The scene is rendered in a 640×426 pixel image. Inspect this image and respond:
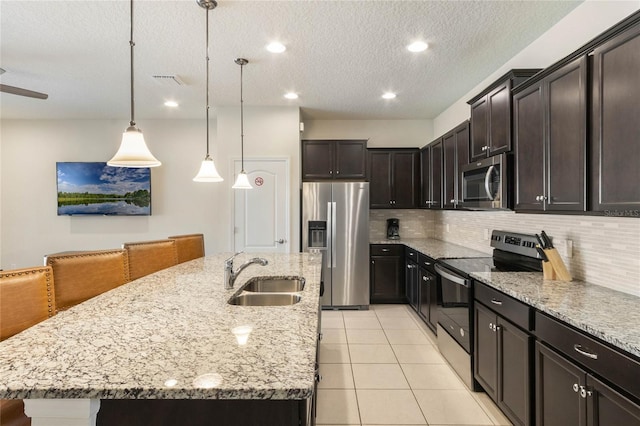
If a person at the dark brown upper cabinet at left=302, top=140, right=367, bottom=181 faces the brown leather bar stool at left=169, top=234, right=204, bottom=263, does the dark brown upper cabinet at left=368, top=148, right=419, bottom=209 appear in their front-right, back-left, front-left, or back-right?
back-left

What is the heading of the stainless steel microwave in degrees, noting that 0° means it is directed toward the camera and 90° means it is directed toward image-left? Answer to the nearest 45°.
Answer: approximately 45°

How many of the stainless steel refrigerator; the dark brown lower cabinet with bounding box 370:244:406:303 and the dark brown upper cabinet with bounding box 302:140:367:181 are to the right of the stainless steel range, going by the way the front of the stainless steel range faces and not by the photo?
3

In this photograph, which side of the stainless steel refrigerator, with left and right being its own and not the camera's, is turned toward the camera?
front

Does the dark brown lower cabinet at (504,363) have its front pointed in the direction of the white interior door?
no

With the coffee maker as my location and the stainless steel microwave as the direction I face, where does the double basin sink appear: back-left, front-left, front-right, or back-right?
front-right

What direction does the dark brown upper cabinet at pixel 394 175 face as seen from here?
toward the camera

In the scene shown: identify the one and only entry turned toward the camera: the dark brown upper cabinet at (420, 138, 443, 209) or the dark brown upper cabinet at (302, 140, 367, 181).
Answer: the dark brown upper cabinet at (302, 140, 367, 181)

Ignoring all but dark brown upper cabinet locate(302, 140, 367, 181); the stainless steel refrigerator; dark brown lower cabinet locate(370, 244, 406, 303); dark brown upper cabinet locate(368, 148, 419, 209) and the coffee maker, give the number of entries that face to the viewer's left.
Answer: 0

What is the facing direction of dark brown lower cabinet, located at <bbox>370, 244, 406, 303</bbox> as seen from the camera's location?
facing the viewer

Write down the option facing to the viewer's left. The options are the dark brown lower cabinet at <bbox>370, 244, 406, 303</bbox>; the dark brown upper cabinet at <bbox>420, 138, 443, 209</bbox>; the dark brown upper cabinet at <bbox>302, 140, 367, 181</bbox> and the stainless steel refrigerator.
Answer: the dark brown upper cabinet at <bbox>420, 138, 443, 209</bbox>

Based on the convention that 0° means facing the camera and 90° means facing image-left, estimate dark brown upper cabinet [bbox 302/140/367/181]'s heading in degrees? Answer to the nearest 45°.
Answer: approximately 0°

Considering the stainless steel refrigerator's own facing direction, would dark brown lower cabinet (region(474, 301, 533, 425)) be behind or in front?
in front

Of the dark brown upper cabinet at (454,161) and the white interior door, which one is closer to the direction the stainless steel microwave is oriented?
the white interior door

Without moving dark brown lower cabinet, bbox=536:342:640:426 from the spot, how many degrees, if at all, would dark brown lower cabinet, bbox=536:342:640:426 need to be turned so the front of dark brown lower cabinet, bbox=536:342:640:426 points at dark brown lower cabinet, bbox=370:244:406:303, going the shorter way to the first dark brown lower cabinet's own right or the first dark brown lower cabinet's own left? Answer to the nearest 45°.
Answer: approximately 90° to the first dark brown lower cabinet's own right

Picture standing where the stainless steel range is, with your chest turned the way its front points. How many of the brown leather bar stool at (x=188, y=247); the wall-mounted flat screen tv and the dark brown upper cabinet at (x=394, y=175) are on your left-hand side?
0

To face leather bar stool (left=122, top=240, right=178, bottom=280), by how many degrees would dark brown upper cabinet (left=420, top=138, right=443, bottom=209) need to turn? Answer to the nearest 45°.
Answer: approximately 45° to its left

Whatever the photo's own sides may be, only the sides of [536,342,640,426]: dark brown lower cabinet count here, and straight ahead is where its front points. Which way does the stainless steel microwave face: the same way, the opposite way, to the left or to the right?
the same way

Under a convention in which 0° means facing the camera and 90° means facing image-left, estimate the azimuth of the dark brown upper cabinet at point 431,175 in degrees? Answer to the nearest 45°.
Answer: approximately 90°

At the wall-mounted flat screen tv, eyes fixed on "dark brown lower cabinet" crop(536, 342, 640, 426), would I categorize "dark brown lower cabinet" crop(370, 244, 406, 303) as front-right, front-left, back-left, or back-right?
front-left

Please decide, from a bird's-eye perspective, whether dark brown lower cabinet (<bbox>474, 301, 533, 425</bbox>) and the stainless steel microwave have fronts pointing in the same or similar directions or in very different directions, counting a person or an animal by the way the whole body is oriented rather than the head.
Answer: same or similar directions
